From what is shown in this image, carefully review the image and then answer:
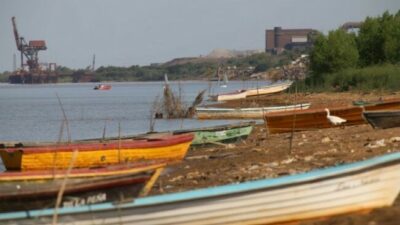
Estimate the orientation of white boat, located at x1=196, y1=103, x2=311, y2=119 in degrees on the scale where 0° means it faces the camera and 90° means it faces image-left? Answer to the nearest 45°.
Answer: approximately 270°

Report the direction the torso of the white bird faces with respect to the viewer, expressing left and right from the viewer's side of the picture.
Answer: facing to the left of the viewer

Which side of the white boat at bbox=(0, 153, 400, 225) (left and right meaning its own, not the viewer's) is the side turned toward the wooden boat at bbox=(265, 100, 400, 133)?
left

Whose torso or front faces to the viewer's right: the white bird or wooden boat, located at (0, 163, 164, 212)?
the wooden boat

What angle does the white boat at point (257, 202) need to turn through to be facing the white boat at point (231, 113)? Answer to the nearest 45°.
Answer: approximately 90° to its left

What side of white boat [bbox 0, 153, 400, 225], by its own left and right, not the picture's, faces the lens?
right

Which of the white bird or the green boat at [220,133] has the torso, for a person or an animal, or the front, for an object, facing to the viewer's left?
the white bird

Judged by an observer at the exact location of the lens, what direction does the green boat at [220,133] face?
facing to the right of the viewer

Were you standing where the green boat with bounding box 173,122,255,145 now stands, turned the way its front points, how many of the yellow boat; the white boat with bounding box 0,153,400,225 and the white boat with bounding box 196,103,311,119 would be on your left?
1

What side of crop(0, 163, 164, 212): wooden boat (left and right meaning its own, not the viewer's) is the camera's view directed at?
right
